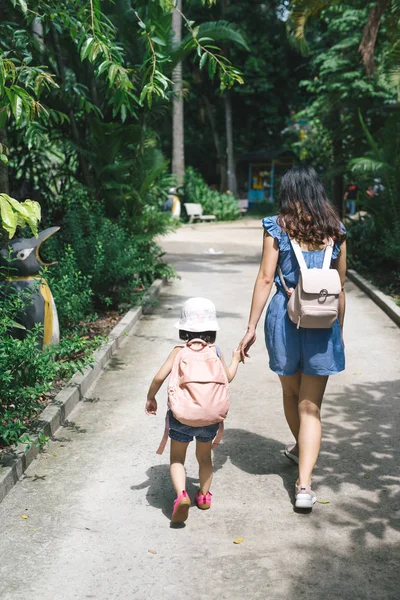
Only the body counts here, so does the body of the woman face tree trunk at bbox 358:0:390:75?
yes

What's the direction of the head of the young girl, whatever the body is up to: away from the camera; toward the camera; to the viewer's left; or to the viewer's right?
away from the camera

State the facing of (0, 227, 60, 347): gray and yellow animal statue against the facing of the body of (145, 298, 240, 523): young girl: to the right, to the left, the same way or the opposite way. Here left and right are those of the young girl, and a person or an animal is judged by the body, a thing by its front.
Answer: to the right

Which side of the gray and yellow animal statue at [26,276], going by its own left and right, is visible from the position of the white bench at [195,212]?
left

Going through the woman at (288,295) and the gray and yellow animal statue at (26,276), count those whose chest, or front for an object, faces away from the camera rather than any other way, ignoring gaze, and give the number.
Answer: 1

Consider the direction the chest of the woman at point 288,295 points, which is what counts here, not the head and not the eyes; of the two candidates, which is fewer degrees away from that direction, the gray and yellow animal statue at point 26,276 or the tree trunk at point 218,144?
the tree trunk

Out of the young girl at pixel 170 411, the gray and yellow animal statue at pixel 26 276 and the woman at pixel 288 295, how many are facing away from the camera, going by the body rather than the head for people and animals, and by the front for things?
2

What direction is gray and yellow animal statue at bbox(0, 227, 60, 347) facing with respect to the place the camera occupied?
facing to the right of the viewer

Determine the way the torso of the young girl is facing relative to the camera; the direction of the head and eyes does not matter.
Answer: away from the camera

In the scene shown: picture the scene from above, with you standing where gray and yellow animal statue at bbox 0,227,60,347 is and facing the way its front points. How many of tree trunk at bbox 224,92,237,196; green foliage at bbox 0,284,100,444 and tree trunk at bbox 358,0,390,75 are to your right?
1

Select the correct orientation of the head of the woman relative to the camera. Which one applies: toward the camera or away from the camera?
away from the camera

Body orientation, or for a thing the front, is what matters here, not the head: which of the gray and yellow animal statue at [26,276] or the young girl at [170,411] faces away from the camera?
the young girl

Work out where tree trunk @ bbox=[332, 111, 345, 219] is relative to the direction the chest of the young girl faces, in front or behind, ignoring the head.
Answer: in front

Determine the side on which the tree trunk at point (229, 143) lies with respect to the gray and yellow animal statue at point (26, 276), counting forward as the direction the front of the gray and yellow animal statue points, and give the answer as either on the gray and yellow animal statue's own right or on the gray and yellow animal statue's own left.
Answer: on the gray and yellow animal statue's own left

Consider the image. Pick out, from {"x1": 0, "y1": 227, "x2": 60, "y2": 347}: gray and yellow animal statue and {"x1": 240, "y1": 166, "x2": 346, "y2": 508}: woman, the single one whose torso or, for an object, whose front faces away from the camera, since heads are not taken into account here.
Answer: the woman

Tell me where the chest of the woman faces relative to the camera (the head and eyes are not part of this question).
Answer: away from the camera
